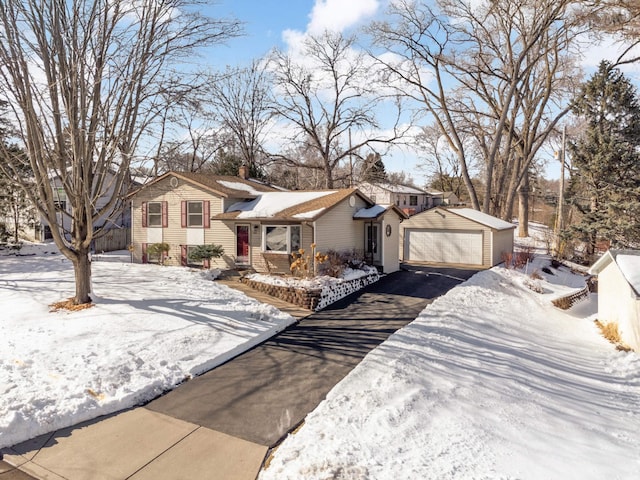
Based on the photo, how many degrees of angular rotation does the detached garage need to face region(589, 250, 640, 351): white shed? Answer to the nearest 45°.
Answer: approximately 45° to its left

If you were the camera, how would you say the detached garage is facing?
facing the viewer

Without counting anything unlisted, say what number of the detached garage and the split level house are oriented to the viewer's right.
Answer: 0

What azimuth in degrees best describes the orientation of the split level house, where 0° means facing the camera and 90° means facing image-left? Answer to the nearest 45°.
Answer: approximately 45°

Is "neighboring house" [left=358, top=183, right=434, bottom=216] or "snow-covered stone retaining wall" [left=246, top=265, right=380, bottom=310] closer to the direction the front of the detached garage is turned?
the snow-covered stone retaining wall

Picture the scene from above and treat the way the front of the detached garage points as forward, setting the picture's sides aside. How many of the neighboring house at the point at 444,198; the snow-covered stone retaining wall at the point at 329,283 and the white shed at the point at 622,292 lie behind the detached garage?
1

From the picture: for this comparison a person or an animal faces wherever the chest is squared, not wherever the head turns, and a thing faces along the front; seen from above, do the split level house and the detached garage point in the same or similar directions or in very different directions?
same or similar directions

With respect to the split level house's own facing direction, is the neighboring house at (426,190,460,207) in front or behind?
behind

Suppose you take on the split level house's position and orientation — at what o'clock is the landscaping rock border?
The landscaping rock border is roughly at 10 o'clock from the split level house.
